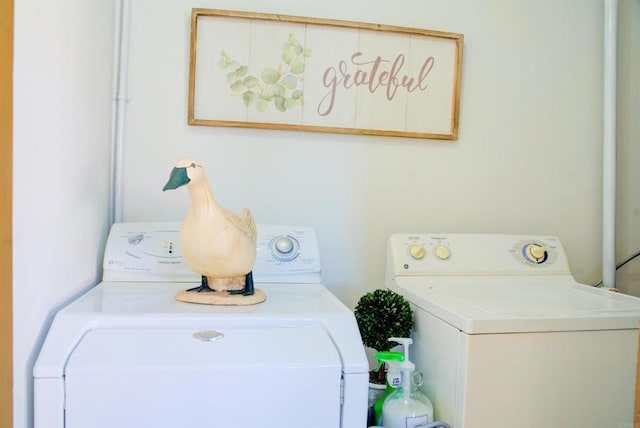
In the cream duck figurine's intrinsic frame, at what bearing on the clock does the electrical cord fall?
The electrical cord is roughly at 7 o'clock from the cream duck figurine.

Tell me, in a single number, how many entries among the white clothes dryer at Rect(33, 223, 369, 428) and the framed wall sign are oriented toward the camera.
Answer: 2

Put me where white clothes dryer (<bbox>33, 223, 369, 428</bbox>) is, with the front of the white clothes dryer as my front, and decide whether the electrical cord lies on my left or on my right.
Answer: on my left

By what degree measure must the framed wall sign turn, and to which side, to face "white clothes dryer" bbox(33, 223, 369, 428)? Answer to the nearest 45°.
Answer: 0° — it already faces it

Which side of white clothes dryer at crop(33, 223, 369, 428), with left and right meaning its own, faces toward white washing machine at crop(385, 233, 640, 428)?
left

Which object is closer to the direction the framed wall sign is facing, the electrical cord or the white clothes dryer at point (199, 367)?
the white clothes dryer

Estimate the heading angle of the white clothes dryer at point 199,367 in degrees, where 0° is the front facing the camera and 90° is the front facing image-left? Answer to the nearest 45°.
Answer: approximately 0°
